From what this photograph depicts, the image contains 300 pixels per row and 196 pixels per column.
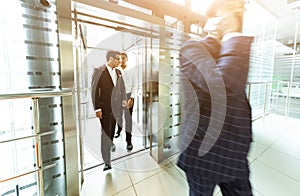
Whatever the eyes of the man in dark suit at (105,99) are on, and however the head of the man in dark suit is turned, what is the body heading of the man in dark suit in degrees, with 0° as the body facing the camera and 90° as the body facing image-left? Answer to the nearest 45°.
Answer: approximately 315°

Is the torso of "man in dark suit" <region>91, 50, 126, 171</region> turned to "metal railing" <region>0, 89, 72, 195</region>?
no

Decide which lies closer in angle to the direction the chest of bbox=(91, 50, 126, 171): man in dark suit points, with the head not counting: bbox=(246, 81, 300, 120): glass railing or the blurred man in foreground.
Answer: the blurred man in foreground

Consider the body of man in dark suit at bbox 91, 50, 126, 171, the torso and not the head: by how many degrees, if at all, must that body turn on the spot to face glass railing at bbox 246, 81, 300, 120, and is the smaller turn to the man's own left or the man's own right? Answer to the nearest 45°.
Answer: approximately 45° to the man's own left

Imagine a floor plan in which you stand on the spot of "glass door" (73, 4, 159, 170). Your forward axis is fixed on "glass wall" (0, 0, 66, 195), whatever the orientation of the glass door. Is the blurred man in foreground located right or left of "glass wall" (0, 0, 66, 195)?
left

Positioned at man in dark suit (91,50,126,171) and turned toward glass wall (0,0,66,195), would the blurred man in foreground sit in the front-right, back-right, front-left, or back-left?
front-left

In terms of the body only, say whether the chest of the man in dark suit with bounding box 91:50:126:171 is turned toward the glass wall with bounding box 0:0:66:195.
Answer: no

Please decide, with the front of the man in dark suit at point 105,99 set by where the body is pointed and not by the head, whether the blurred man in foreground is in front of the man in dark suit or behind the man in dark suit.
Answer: in front

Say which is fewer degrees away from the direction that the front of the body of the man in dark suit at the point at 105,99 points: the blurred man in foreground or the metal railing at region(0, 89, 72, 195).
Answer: the blurred man in foreground
